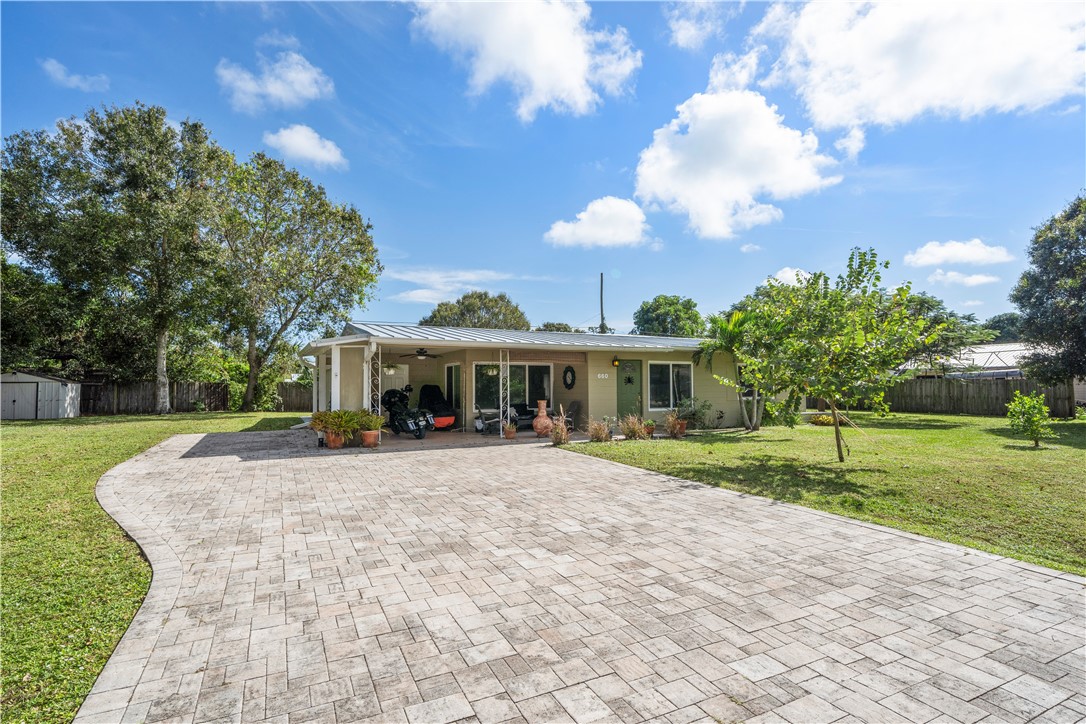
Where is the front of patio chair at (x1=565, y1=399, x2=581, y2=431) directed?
to the viewer's left

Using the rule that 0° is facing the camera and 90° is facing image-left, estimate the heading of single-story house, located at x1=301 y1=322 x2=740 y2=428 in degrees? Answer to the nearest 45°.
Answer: approximately 0°

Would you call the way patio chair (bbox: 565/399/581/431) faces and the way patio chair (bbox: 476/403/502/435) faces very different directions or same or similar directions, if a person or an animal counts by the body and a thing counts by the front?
very different directions

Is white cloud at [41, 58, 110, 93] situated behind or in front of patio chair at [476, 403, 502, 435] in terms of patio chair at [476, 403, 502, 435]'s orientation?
behind
